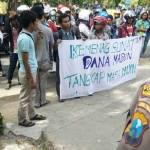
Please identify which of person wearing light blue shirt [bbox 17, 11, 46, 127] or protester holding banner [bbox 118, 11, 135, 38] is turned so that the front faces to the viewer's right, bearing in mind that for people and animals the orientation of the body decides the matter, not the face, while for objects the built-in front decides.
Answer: the person wearing light blue shirt

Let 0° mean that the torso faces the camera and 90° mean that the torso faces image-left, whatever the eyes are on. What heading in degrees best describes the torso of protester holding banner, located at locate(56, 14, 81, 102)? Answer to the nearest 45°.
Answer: approximately 315°

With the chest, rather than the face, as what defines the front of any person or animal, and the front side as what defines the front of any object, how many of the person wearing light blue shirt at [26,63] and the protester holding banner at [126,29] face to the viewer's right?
1

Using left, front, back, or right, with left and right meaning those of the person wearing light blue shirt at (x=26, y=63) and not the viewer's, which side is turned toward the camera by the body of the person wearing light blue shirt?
right

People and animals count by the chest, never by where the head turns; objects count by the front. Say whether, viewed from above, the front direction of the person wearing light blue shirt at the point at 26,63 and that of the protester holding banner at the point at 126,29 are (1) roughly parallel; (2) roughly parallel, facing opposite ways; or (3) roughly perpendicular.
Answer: roughly perpendicular

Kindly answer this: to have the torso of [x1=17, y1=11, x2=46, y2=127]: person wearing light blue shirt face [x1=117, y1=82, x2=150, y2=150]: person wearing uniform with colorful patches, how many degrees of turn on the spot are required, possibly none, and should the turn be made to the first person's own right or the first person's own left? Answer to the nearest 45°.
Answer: approximately 90° to the first person's own right

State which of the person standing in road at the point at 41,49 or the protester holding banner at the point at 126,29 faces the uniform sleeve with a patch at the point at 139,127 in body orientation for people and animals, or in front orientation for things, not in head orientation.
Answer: the protester holding banner
